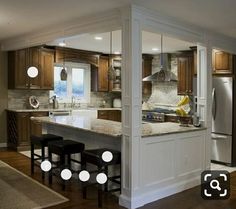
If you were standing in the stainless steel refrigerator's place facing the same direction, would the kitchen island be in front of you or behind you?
in front

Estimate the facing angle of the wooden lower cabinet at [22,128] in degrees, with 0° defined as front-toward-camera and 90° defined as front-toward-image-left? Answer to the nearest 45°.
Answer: approximately 315°

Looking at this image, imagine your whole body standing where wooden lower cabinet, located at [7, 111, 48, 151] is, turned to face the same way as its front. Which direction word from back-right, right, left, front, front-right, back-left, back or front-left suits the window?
left

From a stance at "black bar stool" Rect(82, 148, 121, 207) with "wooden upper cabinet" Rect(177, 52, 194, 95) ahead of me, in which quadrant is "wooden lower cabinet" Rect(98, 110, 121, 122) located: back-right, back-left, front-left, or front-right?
front-left

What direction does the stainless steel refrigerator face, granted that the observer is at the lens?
facing the viewer and to the left of the viewer

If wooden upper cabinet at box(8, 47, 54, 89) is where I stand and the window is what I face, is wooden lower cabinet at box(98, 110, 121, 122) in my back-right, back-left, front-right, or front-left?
front-right

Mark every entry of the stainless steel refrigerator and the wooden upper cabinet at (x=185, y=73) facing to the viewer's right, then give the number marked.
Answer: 0

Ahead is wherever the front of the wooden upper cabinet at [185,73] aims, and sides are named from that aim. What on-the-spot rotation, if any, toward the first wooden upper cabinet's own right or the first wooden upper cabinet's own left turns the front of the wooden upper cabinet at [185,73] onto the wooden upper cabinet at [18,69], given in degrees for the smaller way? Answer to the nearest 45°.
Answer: approximately 45° to the first wooden upper cabinet's own right

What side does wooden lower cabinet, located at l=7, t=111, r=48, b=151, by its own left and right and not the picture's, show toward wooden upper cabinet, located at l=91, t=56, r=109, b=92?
left
